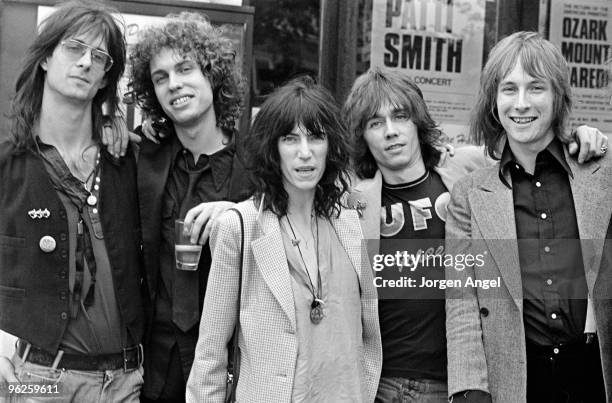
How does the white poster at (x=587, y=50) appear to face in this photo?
toward the camera

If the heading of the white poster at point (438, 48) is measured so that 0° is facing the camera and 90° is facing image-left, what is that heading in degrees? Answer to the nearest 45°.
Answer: approximately 0°

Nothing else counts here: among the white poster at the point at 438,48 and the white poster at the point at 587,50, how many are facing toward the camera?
2

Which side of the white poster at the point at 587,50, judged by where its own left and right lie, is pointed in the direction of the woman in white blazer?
front

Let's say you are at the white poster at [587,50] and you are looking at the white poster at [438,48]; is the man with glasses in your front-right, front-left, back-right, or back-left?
front-left

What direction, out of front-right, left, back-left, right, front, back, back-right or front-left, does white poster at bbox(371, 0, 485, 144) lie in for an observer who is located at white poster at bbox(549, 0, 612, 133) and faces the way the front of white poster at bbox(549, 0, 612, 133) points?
front-right

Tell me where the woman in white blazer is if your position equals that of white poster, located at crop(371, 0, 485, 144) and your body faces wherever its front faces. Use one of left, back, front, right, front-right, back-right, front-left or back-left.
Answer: front

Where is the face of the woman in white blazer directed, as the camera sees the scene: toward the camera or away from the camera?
toward the camera

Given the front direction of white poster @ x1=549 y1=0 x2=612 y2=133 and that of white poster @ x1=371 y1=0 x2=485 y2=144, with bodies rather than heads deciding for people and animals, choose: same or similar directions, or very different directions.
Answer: same or similar directions

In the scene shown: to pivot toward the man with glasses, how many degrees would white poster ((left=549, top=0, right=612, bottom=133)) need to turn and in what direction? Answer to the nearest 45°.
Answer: approximately 45° to its right
